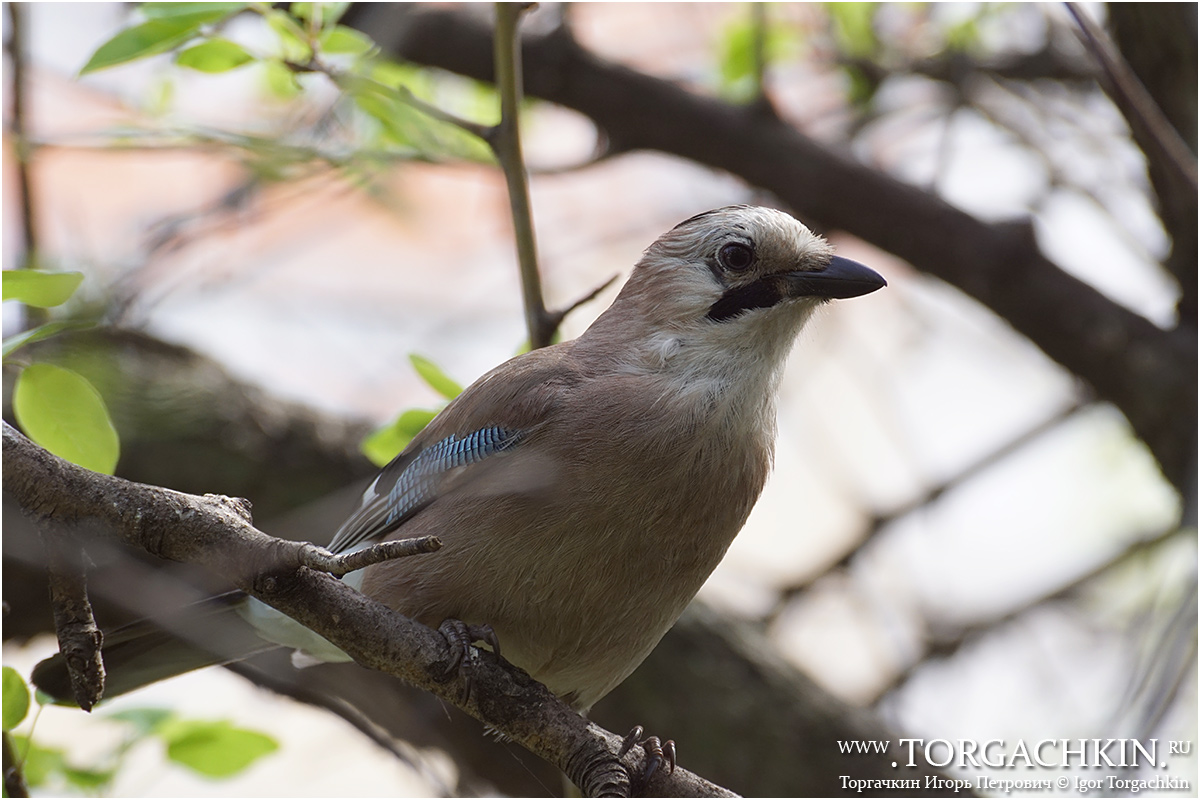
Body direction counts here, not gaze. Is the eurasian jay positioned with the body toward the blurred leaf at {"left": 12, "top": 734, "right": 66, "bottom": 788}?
no

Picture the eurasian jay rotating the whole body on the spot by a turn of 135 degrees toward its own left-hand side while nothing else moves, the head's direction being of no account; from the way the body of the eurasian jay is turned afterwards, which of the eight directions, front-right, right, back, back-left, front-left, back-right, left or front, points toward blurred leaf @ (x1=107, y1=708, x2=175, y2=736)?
left

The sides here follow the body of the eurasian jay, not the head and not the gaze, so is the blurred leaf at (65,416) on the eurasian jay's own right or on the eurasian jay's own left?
on the eurasian jay's own right

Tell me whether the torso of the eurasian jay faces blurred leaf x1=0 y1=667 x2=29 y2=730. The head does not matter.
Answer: no

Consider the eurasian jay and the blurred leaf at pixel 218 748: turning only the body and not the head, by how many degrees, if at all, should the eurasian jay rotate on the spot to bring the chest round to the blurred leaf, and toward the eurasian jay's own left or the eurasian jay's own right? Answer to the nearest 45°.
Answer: approximately 135° to the eurasian jay's own right

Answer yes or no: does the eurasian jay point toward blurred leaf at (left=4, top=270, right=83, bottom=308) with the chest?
no

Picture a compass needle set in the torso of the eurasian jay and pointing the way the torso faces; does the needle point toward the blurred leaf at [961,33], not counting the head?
no

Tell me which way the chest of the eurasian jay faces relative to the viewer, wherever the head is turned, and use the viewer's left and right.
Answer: facing the viewer and to the right of the viewer

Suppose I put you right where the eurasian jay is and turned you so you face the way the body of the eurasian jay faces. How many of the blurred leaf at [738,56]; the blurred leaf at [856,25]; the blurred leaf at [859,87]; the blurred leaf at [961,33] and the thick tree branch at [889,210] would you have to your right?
0

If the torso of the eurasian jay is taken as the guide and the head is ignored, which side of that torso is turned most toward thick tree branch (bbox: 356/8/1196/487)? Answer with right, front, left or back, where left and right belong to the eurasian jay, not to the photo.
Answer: left
